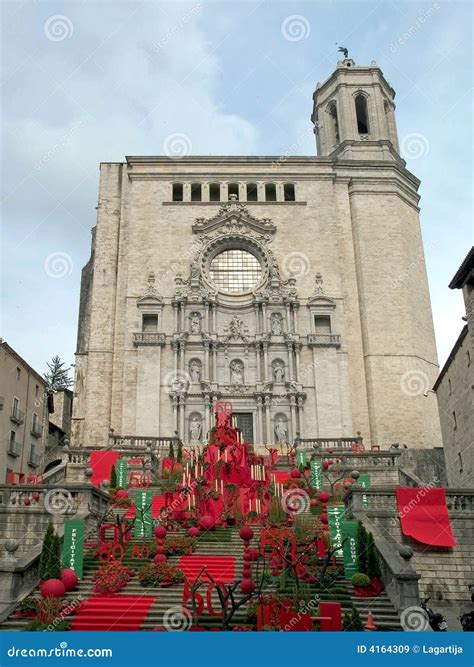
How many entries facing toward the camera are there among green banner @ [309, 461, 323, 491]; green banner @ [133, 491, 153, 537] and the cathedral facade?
3

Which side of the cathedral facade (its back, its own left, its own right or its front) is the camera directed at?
front

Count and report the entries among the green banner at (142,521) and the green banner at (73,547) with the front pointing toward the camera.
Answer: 2

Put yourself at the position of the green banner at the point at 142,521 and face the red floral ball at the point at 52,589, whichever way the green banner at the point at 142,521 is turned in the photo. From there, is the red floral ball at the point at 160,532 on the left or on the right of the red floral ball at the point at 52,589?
left

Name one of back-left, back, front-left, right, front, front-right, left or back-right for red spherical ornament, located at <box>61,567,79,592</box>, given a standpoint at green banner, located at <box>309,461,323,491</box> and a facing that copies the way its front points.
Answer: front-right

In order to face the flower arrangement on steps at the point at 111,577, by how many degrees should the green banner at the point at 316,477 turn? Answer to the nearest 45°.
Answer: approximately 45° to its right

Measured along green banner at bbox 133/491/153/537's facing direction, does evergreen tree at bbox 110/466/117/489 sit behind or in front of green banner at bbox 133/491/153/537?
behind

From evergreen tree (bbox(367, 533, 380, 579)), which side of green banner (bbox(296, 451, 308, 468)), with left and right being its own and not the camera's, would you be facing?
front

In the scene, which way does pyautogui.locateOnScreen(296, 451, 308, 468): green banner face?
toward the camera

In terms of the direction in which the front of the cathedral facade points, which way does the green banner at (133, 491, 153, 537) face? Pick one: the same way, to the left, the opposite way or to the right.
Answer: the same way

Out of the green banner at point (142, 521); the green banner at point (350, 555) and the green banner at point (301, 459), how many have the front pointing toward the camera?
3

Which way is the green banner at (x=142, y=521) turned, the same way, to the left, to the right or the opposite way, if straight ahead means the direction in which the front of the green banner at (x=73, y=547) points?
the same way

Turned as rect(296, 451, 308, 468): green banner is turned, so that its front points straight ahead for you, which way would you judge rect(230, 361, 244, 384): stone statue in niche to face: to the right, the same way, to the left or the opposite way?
the same way

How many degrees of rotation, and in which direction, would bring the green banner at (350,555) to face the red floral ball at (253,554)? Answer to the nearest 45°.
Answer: approximately 45° to its right

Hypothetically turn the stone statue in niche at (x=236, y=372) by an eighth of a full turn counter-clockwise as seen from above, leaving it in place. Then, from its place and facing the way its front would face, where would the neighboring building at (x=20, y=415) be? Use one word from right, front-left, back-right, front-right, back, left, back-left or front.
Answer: back-right

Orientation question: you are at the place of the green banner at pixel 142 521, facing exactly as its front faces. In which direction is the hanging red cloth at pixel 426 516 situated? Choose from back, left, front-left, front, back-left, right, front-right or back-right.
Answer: left

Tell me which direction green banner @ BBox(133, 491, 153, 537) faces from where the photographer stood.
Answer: facing the viewer

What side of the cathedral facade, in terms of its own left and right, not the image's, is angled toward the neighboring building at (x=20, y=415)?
right

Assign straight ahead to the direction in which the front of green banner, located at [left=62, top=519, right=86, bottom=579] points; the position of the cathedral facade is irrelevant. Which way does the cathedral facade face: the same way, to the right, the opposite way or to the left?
the same way

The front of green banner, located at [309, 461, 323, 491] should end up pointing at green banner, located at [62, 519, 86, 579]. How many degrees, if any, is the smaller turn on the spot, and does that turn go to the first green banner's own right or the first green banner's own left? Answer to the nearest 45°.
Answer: approximately 45° to the first green banner's own right

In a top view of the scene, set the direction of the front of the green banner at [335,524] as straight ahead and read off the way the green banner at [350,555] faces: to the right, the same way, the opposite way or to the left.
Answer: the same way

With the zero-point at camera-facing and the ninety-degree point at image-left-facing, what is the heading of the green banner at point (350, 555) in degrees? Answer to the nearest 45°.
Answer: approximately 0°
